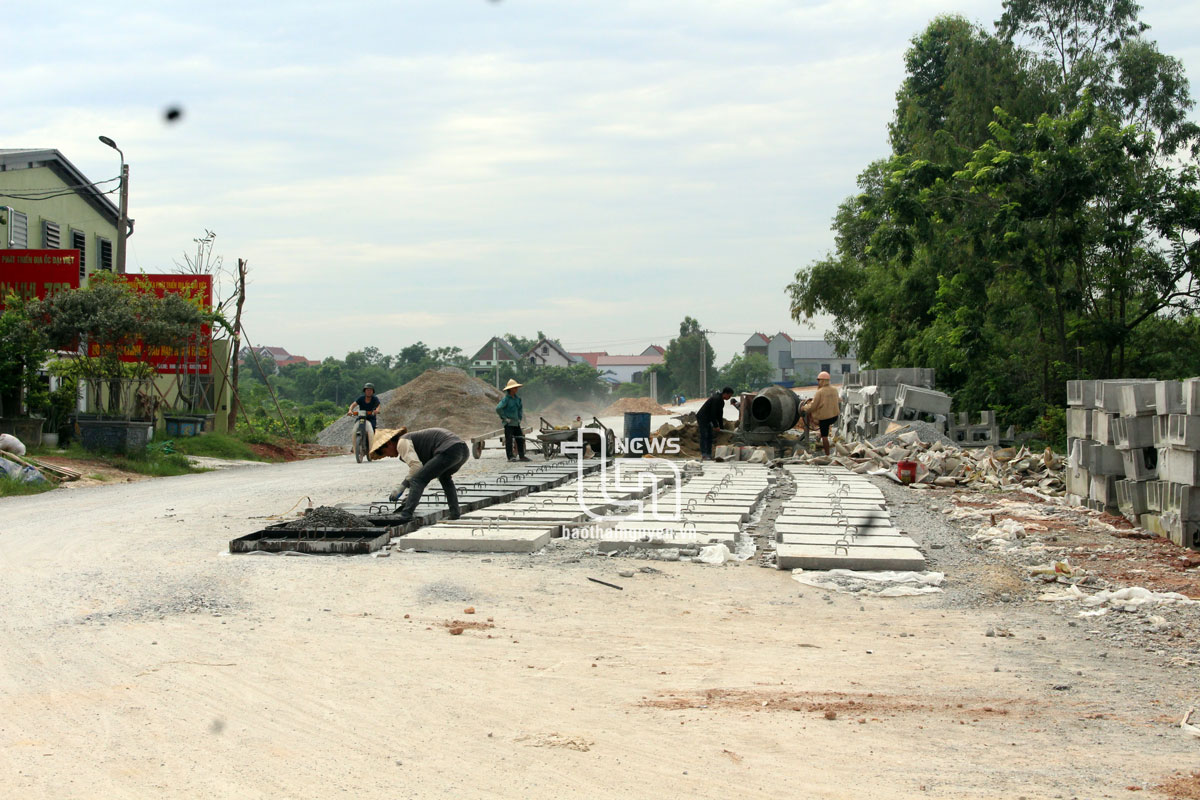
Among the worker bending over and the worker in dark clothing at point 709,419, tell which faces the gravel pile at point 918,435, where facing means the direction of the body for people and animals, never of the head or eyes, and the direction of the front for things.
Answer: the worker in dark clothing

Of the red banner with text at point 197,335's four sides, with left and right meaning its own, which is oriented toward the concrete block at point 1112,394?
front

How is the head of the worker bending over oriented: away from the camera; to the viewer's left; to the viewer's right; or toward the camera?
to the viewer's left

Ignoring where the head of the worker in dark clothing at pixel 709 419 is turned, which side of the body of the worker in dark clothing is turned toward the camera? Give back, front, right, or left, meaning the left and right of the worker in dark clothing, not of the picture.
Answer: right

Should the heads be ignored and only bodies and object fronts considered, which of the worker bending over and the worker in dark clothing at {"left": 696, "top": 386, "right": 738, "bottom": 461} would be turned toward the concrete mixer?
the worker in dark clothing

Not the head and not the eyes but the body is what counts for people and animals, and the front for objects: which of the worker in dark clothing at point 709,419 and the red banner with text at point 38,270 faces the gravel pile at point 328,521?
the red banner with text

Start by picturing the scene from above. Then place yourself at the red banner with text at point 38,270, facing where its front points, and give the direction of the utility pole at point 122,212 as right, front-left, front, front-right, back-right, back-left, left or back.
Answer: back-left

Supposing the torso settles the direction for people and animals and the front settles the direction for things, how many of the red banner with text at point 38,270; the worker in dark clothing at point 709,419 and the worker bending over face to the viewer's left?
1

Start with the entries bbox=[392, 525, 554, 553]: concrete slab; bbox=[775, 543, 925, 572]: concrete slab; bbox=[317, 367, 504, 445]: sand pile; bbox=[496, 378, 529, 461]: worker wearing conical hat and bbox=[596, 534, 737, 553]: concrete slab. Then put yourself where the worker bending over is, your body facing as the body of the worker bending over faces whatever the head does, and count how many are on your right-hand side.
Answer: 2

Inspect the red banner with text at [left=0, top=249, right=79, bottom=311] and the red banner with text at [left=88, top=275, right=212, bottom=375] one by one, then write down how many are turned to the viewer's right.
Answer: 0

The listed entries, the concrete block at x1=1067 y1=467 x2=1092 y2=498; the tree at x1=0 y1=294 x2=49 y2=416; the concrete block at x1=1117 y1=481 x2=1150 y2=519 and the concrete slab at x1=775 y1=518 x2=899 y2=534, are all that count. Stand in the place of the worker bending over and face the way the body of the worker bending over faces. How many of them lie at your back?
3

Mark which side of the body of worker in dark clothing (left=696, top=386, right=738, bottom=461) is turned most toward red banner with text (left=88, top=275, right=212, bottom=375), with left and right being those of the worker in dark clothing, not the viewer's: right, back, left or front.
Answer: back
